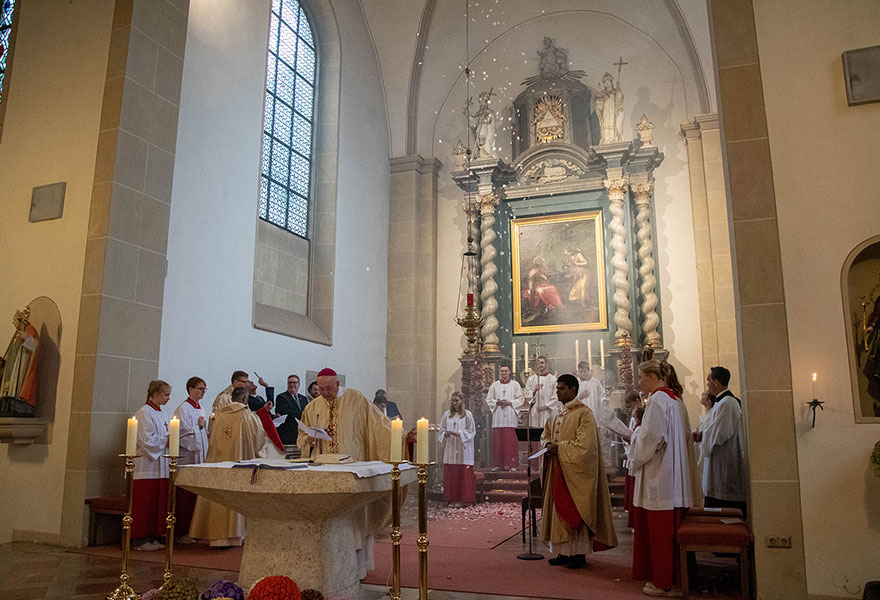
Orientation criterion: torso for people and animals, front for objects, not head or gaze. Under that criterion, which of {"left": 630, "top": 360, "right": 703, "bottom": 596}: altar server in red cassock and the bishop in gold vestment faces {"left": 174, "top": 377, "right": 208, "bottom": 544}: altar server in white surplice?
the altar server in red cassock

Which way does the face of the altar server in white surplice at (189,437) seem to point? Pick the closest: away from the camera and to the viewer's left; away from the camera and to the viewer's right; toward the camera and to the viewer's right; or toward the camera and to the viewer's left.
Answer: toward the camera and to the viewer's right

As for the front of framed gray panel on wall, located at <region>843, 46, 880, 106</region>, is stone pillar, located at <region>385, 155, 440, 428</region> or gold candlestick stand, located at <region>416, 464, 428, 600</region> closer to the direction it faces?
the gold candlestick stand

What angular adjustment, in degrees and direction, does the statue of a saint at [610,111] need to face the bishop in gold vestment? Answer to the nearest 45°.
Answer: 0° — it already faces them

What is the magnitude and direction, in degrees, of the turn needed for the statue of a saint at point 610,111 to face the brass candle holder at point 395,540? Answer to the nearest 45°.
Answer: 0° — it already faces it
